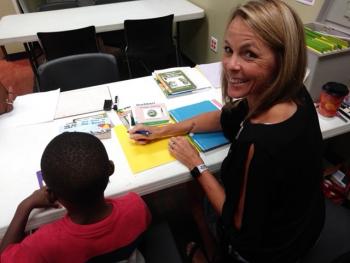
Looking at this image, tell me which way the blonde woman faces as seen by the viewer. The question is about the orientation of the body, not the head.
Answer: to the viewer's left

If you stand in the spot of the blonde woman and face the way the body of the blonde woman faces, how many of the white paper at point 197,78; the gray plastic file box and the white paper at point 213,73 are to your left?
0

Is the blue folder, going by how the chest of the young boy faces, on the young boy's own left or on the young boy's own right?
on the young boy's own right

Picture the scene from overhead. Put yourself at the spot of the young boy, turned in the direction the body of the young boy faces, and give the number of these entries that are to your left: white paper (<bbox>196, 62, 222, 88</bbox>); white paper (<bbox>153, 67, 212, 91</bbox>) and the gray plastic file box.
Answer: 0

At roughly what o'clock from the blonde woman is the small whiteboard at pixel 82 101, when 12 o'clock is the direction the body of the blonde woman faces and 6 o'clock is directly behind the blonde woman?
The small whiteboard is roughly at 1 o'clock from the blonde woman.

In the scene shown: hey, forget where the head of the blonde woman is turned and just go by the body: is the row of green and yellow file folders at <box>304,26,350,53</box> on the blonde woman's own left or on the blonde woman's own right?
on the blonde woman's own right

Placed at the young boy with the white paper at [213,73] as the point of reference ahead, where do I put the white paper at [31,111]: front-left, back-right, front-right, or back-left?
front-left

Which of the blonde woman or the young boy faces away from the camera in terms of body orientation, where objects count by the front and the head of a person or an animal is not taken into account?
the young boy

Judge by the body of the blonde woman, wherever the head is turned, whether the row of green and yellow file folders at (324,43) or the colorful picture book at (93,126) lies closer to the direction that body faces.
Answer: the colorful picture book

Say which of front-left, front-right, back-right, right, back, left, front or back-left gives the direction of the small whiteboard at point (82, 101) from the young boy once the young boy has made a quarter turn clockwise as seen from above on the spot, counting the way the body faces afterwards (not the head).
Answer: left

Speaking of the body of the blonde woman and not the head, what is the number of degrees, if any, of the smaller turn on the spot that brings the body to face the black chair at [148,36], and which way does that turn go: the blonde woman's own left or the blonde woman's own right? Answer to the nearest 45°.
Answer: approximately 45° to the blonde woman's own right

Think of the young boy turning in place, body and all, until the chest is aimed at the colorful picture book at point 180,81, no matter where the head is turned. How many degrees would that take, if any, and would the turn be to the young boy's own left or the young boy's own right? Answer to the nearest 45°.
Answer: approximately 45° to the young boy's own right

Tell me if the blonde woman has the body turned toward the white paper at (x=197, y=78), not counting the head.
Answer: no

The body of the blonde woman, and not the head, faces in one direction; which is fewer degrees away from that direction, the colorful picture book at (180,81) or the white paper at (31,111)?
the white paper

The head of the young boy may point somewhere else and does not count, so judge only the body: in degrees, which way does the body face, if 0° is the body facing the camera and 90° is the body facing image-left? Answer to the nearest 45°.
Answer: approximately 180°

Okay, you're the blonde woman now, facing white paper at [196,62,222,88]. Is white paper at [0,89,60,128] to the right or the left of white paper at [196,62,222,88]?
left

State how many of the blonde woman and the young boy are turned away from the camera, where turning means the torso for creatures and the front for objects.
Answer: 1

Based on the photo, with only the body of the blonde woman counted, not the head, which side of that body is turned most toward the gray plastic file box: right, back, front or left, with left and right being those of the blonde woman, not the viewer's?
right

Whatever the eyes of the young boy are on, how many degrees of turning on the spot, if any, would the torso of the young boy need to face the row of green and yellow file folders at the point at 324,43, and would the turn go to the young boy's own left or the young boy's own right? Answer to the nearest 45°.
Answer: approximately 90° to the young boy's own right
